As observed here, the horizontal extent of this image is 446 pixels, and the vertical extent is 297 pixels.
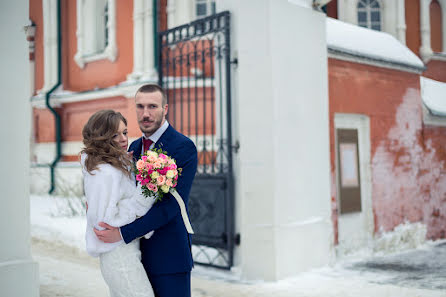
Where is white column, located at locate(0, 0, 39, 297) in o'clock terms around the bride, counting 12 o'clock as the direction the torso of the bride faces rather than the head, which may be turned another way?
The white column is roughly at 8 o'clock from the bride.

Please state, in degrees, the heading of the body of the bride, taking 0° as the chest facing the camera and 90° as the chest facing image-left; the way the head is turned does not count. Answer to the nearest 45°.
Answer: approximately 270°

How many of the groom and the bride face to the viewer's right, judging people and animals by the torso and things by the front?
1

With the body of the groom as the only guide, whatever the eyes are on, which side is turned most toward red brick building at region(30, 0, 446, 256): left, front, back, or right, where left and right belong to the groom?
back

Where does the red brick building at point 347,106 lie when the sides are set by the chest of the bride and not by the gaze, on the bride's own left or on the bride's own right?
on the bride's own left

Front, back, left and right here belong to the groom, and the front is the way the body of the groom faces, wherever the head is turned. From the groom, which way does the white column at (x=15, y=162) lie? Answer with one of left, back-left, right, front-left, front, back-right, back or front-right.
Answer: right

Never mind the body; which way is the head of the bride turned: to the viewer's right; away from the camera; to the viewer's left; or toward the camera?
to the viewer's right

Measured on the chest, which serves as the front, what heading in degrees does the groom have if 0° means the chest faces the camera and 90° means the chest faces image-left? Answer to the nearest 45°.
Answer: approximately 45°
